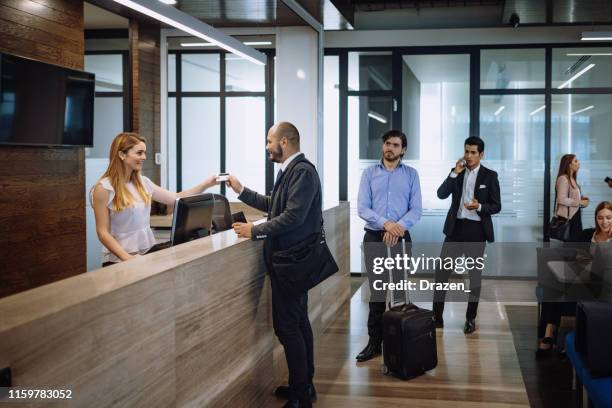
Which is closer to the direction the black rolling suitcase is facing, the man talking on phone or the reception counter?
the reception counter

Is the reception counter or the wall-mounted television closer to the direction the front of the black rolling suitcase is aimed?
the reception counter

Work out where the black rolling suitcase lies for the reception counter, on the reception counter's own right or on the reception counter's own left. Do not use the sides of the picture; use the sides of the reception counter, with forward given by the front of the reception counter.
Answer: on the reception counter's own left

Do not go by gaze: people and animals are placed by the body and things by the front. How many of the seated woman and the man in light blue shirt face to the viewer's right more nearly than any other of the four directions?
0

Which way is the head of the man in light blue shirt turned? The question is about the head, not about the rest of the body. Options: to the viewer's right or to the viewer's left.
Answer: to the viewer's left

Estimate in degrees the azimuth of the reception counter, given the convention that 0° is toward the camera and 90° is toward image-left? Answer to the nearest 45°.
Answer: approximately 315°

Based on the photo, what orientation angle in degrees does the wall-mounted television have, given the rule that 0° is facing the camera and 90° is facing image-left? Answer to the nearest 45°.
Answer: approximately 315°

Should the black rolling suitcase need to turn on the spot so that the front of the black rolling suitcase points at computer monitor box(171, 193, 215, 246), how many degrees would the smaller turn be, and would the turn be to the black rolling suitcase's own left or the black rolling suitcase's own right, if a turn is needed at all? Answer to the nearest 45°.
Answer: approximately 90° to the black rolling suitcase's own right

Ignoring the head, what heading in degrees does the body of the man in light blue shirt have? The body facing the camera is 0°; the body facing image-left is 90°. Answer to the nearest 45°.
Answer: approximately 0°

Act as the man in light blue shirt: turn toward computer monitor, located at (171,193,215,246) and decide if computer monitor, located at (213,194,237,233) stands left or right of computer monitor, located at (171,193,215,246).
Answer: right

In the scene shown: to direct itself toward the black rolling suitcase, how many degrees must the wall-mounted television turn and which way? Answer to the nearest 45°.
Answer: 0° — it already faces it
